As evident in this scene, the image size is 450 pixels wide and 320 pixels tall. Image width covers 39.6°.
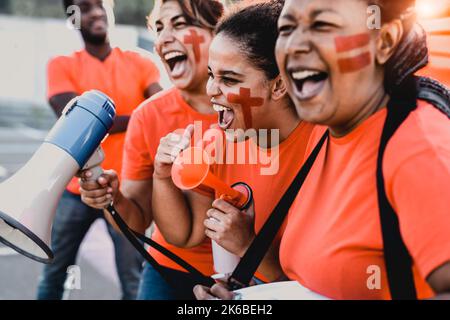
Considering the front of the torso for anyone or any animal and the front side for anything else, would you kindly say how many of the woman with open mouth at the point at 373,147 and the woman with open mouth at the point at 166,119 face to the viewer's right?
0

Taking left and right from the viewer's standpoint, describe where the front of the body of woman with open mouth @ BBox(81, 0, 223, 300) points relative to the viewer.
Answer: facing the viewer and to the left of the viewer

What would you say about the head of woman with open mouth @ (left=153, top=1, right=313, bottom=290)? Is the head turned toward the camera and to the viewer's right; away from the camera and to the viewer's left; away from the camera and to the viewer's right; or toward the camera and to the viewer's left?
toward the camera and to the viewer's left

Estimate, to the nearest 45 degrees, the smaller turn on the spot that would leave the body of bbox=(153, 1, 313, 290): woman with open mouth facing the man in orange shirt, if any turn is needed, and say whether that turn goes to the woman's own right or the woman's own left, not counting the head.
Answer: approximately 90° to the woman's own right

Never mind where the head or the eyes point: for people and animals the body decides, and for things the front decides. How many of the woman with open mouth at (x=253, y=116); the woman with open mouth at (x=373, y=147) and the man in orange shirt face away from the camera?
0

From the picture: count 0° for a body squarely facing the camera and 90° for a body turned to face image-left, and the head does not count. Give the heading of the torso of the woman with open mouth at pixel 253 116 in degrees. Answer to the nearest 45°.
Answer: approximately 45°

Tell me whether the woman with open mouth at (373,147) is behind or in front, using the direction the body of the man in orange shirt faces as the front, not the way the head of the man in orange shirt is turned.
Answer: in front

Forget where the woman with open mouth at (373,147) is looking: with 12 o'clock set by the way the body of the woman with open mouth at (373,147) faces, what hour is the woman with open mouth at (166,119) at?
the woman with open mouth at (166,119) is roughly at 3 o'clock from the woman with open mouth at (373,147).

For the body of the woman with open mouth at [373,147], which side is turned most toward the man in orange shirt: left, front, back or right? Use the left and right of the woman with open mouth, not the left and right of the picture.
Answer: right

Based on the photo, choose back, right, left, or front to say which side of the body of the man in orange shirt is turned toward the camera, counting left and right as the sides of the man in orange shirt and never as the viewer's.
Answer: front

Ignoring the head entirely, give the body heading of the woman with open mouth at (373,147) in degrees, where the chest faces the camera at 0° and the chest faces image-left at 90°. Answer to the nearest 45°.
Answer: approximately 45°

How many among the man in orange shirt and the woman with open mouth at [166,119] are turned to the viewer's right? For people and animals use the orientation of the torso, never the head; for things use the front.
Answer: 0
